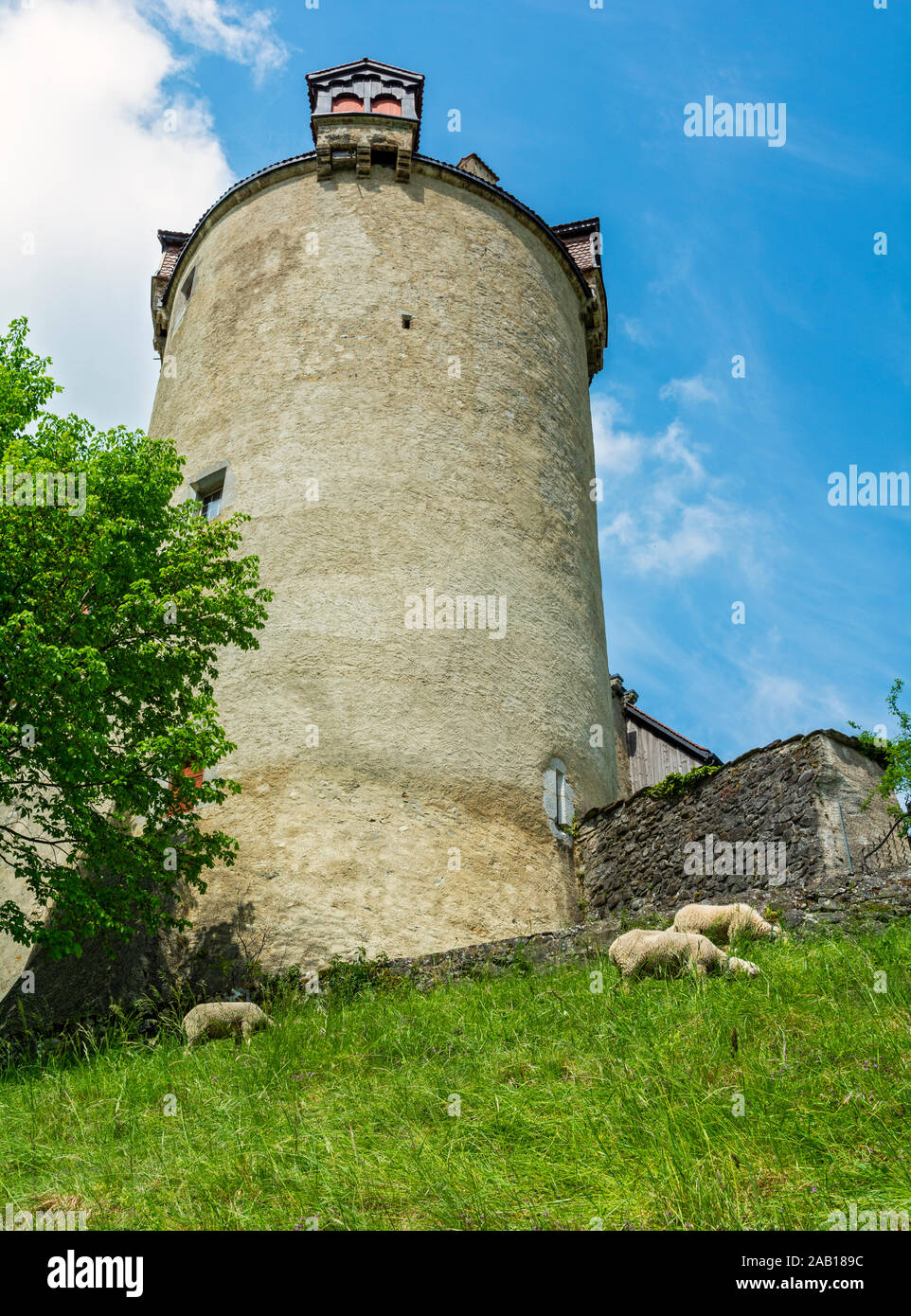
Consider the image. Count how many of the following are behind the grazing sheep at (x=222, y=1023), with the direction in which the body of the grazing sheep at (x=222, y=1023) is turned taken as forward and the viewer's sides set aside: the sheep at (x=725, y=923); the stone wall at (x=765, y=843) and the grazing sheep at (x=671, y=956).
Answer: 0

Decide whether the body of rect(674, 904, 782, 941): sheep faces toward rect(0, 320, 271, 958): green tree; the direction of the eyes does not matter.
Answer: no

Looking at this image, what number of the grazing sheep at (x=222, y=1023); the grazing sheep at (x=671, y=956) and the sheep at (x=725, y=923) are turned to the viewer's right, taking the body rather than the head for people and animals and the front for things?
3

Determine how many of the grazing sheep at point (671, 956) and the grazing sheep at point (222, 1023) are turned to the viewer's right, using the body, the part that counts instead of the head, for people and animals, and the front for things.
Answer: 2

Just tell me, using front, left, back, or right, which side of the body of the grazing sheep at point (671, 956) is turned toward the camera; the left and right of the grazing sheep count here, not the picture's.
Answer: right

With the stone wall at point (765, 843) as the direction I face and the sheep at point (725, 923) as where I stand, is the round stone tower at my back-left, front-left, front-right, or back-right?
front-left

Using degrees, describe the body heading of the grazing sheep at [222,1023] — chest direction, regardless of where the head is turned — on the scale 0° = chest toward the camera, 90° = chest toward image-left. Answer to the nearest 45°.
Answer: approximately 270°

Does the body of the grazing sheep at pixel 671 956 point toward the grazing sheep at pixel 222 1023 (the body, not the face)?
no

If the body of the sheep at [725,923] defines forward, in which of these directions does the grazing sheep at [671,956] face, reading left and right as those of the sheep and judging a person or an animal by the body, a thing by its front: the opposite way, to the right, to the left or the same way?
the same way

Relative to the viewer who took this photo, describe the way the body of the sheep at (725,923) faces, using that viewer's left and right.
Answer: facing to the right of the viewer

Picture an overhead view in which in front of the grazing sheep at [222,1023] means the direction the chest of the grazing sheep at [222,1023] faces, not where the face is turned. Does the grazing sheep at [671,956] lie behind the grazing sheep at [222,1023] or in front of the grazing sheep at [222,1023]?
in front

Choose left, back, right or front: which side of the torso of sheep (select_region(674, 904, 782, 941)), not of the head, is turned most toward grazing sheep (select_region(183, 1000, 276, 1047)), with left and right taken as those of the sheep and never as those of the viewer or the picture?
back
